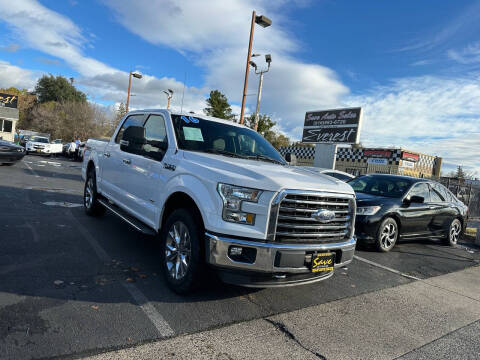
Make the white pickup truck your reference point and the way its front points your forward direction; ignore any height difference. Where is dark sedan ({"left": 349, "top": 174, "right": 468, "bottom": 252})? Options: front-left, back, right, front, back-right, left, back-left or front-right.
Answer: left

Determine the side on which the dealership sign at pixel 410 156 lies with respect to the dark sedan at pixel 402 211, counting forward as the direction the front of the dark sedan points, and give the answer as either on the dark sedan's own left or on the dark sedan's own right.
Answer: on the dark sedan's own right

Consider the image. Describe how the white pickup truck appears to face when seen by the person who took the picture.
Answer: facing the viewer and to the right of the viewer

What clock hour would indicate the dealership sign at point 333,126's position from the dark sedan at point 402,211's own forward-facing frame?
The dealership sign is roughly at 4 o'clock from the dark sedan.

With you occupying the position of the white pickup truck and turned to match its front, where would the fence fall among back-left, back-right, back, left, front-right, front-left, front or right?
left

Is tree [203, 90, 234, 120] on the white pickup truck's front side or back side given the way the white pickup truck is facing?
on the back side

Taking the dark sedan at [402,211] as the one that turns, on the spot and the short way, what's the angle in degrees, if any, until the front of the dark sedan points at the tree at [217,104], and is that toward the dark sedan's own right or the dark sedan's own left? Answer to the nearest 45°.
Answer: approximately 90° to the dark sedan's own right

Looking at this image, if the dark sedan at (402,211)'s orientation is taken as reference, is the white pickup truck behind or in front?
in front

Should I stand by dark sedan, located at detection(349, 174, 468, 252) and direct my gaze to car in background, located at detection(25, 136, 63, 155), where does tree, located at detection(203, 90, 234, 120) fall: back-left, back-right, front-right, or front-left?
front-right

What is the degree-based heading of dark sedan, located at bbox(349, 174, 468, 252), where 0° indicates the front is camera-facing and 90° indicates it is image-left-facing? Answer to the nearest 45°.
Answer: approximately 45°

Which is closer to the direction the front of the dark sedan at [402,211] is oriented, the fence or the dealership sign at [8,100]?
the dealership sign

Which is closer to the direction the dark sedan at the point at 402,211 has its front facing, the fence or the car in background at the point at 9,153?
the car in background

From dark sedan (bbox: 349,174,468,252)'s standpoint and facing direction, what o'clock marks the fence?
The fence is roughly at 5 o'clock from the dark sedan.

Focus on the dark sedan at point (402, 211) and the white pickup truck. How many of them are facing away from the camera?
0

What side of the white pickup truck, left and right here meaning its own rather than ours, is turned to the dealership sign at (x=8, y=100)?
back
